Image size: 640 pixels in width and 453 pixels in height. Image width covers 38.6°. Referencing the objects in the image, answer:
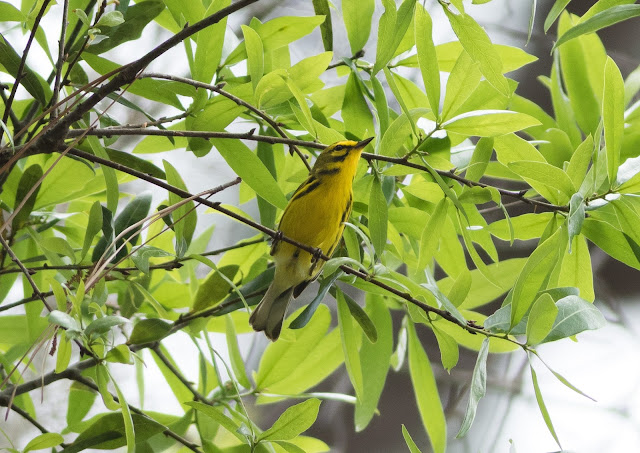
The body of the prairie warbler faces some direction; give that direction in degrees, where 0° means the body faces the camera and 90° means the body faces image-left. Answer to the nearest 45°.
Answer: approximately 315°
